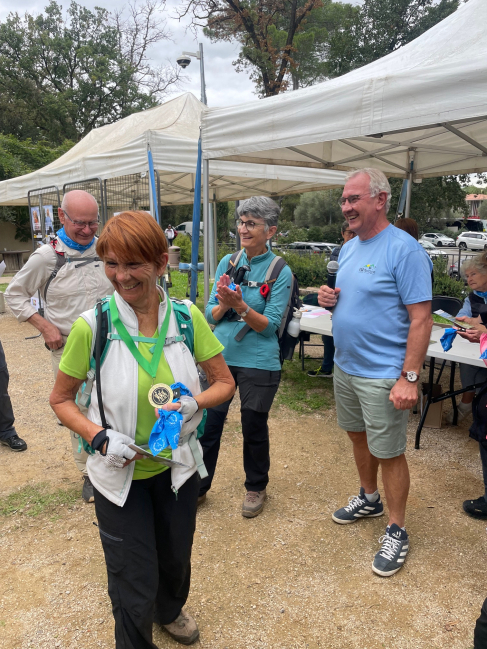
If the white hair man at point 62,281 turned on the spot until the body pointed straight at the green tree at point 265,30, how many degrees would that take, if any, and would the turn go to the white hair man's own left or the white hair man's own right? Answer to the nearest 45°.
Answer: approximately 90° to the white hair man's own left

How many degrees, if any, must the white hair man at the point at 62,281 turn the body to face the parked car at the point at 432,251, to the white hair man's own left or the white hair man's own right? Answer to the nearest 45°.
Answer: approximately 90° to the white hair man's own left

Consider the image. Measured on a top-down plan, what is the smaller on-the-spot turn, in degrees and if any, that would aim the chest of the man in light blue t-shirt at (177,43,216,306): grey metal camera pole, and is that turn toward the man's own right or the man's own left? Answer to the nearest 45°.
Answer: approximately 90° to the man's own right

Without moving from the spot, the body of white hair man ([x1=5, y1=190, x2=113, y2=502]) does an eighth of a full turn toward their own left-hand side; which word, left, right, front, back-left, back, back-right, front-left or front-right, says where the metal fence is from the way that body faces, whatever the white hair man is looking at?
left

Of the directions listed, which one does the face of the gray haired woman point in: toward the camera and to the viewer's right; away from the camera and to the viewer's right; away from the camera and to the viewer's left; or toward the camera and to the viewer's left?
toward the camera and to the viewer's left

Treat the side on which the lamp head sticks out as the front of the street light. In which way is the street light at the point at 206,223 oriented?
to the viewer's left

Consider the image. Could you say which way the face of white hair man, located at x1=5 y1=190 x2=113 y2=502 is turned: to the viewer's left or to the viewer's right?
to the viewer's right

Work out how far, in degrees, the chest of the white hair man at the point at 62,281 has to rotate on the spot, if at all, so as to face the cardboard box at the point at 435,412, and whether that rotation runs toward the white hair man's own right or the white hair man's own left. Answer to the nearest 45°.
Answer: approximately 45° to the white hair man's own left

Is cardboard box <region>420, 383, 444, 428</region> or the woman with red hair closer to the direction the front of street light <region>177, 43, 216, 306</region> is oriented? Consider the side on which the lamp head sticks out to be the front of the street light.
the woman with red hair

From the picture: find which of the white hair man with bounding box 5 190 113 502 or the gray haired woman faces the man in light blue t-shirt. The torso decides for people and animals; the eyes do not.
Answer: the white hair man

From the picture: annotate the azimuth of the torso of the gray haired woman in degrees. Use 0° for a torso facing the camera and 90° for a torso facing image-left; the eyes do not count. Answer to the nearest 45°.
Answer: approximately 45°

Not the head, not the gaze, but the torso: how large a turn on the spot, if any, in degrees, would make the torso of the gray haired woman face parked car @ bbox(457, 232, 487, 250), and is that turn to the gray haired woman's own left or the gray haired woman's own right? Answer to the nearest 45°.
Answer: approximately 180°

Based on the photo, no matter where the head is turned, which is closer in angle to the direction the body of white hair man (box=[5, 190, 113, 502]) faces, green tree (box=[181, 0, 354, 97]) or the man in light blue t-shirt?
the man in light blue t-shirt
